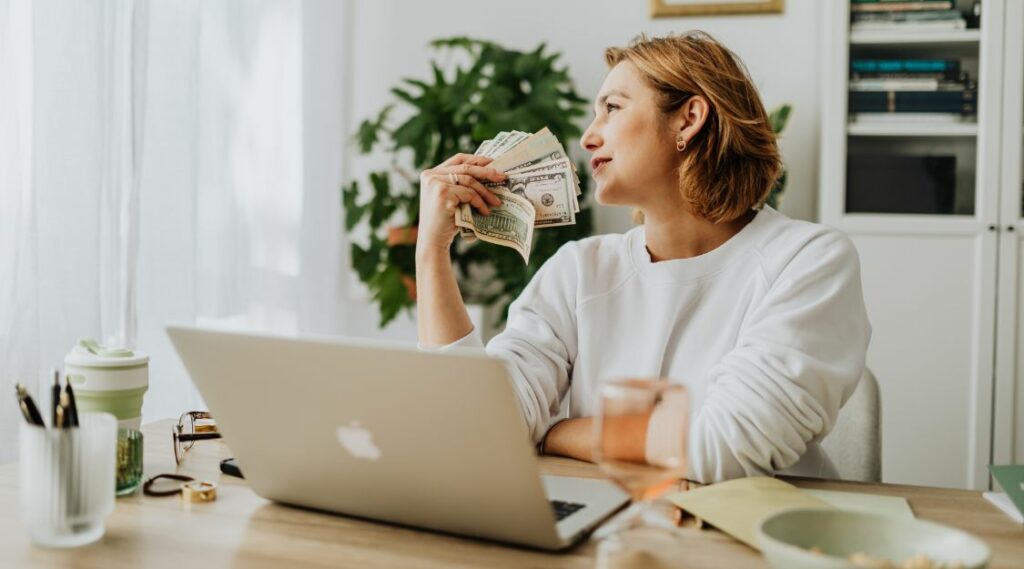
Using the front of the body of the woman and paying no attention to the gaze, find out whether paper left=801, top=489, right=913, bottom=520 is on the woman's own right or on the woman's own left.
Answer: on the woman's own left

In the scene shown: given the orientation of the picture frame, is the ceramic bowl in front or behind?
in front

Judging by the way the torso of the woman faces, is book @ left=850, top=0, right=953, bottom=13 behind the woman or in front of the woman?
behind

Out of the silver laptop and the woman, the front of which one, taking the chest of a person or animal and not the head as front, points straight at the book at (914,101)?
the silver laptop

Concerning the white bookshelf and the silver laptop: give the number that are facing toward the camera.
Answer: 1

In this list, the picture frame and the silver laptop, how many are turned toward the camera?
1

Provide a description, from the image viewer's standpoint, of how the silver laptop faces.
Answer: facing away from the viewer and to the right of the viewer

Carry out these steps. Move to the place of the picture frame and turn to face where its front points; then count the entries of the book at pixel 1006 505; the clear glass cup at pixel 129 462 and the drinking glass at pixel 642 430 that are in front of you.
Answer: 3

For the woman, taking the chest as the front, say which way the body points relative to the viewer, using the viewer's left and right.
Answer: facing the viewer and to the left of the viewer

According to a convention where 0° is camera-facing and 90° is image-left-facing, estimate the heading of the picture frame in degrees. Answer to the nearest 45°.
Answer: approximately 0°

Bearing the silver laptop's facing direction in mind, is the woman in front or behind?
in front

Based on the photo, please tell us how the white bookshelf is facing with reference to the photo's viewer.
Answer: facing the viewer

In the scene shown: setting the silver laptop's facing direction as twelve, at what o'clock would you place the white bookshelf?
The white bookshelf is roughly at 12 o'clock from the silver laptop.

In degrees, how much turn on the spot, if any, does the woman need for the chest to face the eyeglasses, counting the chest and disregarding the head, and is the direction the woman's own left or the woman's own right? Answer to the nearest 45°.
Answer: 0° — they already face it

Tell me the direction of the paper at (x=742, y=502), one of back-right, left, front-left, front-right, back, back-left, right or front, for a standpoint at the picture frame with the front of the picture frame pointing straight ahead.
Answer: front

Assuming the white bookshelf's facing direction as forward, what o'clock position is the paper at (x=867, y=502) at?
The paper is roughly at 12 o'clock from the white bookshelf.

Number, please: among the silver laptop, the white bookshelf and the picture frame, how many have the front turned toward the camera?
2

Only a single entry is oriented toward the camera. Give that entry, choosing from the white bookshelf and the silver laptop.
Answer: the white bookshelf

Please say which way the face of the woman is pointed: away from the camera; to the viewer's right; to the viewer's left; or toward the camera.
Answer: to the viewer's left
